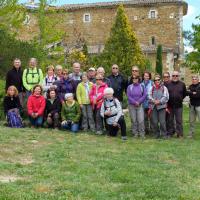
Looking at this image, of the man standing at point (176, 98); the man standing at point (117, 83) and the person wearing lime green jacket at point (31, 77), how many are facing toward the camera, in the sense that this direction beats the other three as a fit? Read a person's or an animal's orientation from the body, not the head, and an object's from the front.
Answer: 3

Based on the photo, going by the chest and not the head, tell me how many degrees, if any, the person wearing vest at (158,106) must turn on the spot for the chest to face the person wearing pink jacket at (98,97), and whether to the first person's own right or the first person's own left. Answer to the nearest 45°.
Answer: approximately 90° to the first person's own right

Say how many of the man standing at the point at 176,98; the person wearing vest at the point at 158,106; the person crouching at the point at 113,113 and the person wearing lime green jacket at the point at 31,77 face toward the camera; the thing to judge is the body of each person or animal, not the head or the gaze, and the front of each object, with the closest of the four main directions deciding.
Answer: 4

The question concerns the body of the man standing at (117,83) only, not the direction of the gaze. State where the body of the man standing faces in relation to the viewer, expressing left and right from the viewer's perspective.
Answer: facing the viewer

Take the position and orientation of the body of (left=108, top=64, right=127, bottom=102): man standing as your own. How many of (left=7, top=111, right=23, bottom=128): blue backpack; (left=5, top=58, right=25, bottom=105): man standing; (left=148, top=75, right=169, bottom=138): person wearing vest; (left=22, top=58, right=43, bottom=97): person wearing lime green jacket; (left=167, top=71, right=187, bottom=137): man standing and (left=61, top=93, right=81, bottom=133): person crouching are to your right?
4

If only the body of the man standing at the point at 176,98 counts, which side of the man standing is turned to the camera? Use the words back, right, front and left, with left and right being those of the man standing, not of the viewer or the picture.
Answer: front

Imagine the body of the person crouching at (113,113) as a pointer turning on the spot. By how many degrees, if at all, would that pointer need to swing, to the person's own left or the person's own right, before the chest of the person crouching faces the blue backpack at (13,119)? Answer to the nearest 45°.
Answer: approximately 90° to the person's own right

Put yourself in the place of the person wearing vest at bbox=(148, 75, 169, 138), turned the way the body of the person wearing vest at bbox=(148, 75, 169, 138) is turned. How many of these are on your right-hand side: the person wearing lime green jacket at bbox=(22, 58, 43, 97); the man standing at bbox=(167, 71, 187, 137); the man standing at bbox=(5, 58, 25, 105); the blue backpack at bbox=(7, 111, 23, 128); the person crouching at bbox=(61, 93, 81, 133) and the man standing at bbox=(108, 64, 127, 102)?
5

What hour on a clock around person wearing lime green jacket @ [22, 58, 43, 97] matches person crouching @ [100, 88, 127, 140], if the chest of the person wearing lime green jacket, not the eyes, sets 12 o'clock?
The person crouching is roughly at 10 o'clock from the person wearing lime green jacket.

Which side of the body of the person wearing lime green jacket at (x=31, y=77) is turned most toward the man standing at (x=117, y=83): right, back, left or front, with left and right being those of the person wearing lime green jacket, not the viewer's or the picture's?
left

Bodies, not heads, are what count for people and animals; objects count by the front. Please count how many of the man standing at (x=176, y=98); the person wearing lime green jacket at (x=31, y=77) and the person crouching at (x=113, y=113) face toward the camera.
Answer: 3

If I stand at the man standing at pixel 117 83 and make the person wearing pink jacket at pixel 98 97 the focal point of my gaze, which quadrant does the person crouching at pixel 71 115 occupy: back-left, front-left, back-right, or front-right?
front-right

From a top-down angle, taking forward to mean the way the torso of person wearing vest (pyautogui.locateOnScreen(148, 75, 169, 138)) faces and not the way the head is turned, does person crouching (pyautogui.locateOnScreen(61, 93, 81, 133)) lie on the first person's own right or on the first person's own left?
on the first person's own right

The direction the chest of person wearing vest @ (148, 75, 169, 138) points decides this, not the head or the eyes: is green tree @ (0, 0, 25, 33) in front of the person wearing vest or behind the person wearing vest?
behind

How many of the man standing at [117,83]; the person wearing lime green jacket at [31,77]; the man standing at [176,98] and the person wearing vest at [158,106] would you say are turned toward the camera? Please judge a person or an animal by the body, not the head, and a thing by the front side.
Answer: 4

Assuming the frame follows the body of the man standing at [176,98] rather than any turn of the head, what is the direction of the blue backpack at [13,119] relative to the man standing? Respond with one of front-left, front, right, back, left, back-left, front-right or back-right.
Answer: right

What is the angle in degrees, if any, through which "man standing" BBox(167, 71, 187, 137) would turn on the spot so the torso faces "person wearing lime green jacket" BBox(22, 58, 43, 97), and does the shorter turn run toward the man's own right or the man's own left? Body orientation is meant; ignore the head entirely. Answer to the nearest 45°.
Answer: approximately 90° to the man's own right

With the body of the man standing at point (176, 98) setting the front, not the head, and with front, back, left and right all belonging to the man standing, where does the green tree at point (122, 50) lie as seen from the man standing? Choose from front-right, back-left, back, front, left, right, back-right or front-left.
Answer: back
